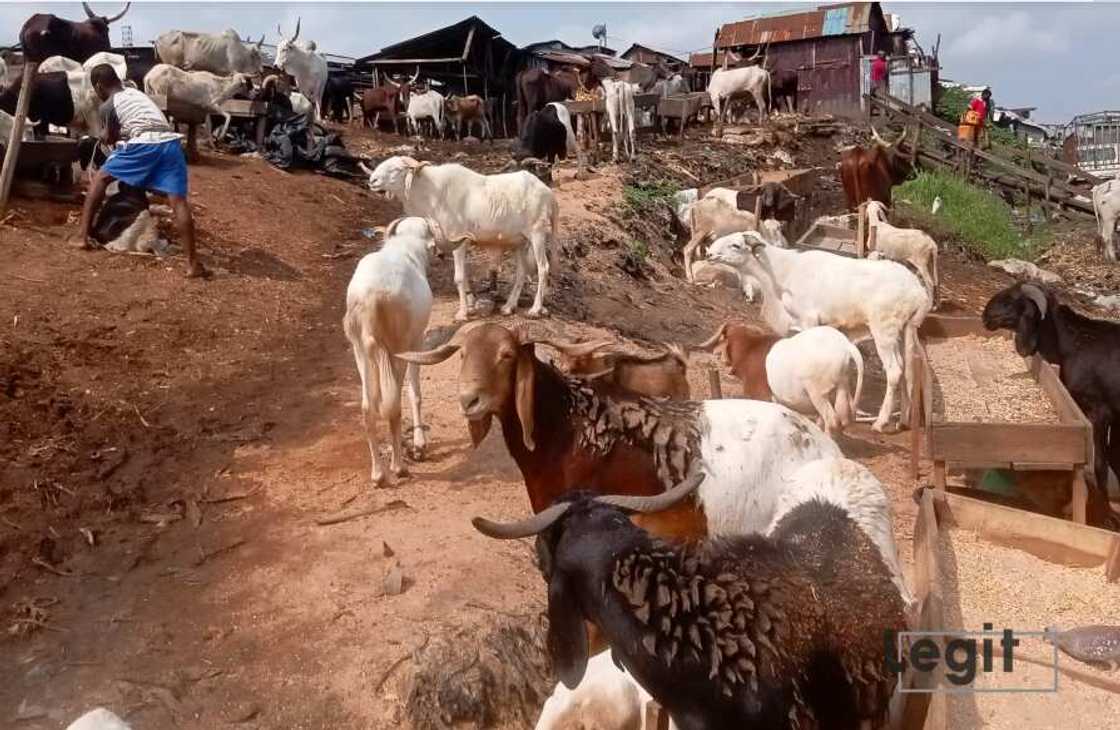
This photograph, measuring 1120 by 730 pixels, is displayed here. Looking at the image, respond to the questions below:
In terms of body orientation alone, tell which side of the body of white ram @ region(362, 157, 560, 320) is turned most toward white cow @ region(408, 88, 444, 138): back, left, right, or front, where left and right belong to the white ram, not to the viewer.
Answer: right

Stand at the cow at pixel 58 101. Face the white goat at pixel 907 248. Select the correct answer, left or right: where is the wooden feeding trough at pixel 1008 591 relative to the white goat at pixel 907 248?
right

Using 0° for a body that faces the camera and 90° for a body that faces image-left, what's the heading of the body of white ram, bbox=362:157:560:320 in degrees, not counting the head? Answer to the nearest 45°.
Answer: approximately 90°

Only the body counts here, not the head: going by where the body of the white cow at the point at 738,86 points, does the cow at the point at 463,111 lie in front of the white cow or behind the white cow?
in front

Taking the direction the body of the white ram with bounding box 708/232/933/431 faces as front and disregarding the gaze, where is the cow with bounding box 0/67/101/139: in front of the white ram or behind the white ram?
in front

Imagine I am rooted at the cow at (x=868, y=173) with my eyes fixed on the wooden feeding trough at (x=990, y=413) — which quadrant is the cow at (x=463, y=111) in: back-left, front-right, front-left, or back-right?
back-right

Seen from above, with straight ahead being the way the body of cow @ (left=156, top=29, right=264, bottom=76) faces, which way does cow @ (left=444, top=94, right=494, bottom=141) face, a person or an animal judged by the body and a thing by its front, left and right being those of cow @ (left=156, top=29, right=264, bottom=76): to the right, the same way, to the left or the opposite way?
the opposite way

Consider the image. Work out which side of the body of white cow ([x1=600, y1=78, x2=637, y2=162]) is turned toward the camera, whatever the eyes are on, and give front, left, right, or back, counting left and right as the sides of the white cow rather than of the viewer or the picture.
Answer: back

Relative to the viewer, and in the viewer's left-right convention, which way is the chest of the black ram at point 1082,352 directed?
facing to the left of the viewer

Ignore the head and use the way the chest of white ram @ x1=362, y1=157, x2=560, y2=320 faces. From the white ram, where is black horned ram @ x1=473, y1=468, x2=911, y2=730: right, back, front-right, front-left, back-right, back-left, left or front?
left

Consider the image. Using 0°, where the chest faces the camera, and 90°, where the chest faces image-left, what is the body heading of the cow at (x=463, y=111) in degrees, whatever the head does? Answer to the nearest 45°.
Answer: approximately 90°

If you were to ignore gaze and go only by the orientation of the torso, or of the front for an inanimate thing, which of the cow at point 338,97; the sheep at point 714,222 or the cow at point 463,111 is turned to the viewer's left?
the cow at point 463,111

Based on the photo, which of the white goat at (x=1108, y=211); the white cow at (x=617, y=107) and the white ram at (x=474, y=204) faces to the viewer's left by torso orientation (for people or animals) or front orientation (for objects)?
the white ram at (x=474, y=204)

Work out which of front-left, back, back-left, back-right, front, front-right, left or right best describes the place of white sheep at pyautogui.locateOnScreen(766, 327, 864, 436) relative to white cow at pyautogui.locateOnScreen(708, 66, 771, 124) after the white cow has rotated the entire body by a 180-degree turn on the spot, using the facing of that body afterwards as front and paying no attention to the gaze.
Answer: right
